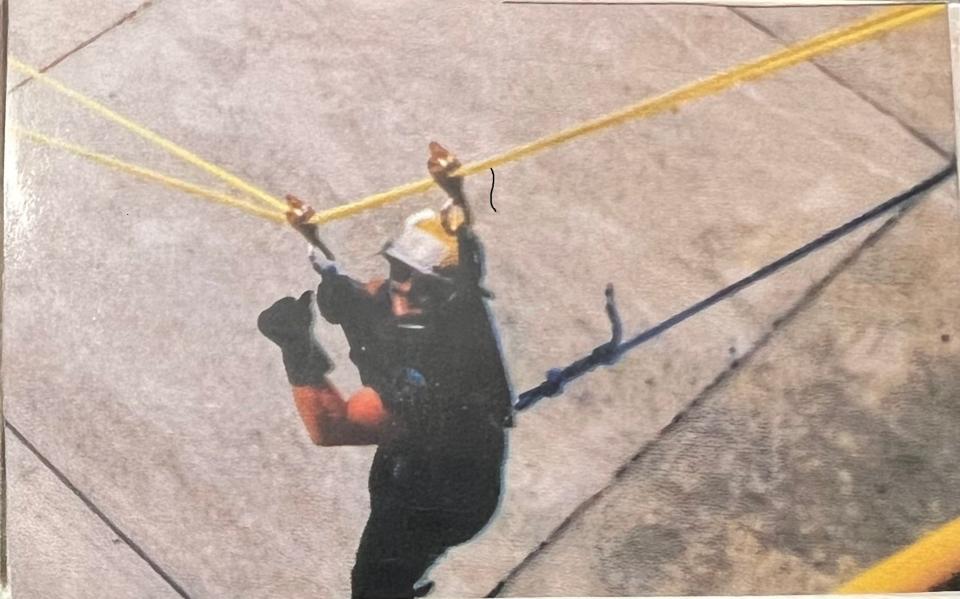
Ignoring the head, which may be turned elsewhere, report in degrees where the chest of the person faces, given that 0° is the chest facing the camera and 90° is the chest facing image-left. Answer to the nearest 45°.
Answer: approximately 45°
